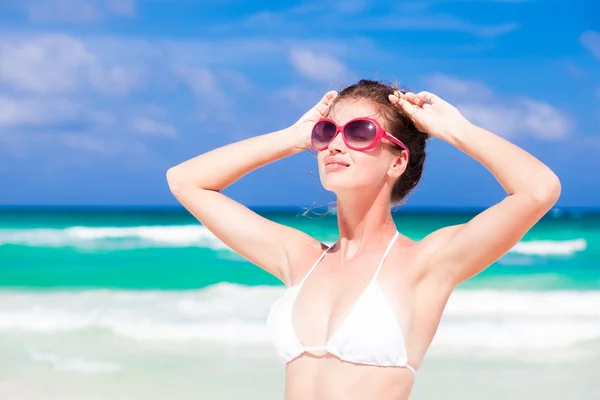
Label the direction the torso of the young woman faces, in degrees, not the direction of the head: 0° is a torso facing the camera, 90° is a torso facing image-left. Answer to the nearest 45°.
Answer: approximately 45°
